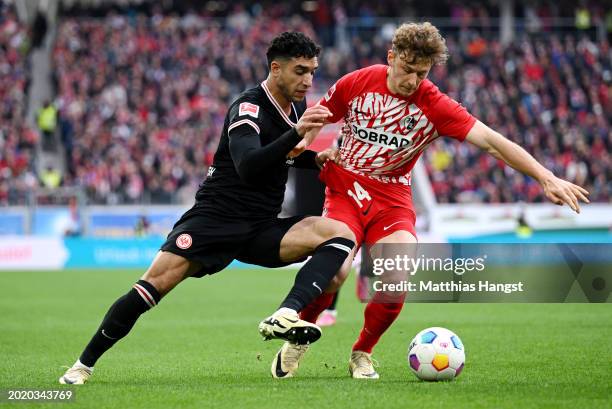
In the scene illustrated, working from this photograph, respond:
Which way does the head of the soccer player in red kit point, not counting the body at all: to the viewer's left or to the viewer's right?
to the viewer's right

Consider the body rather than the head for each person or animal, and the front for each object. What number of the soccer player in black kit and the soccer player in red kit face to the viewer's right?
1

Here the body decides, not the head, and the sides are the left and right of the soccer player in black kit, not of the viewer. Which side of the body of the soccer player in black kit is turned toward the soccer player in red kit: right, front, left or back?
front

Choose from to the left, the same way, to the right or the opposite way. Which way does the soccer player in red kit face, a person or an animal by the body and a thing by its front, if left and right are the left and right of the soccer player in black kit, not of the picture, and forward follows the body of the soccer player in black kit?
to the right

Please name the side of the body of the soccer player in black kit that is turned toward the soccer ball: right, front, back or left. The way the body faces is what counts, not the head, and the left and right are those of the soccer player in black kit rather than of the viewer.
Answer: front

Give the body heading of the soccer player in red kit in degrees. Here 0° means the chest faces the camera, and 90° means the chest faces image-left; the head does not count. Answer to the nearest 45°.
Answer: approximately 0°

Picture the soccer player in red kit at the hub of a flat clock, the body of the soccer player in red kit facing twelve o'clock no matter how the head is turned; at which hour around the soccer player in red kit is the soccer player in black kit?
The soccer player in black kit is roughly at 2 o'clock from the soccer player in red kit.

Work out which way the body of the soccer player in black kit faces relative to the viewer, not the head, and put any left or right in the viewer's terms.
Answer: facing to the right of the viewer
